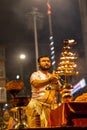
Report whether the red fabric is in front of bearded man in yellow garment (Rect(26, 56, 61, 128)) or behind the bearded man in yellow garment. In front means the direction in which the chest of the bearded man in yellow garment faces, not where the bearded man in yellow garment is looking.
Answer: in front

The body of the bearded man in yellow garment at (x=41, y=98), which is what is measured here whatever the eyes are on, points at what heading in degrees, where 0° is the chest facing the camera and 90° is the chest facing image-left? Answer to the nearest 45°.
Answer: approximately 315°
